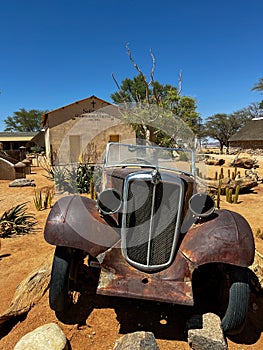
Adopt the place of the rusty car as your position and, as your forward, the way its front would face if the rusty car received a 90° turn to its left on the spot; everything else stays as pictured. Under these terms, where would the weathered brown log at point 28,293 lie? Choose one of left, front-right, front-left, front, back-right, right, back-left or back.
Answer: back

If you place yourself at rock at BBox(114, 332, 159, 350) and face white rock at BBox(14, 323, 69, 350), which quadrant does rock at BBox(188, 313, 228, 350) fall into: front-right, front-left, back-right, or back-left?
back-right

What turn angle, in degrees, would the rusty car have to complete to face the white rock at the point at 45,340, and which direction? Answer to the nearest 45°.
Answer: approximately 45° to its right

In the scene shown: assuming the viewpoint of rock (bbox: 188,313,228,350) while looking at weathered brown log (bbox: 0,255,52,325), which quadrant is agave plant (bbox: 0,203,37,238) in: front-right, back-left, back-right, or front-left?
front-right

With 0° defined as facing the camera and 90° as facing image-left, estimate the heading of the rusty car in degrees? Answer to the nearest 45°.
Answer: approximately 0°

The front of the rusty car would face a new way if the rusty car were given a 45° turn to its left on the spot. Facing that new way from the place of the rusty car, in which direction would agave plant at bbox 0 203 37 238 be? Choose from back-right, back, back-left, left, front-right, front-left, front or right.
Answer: back
